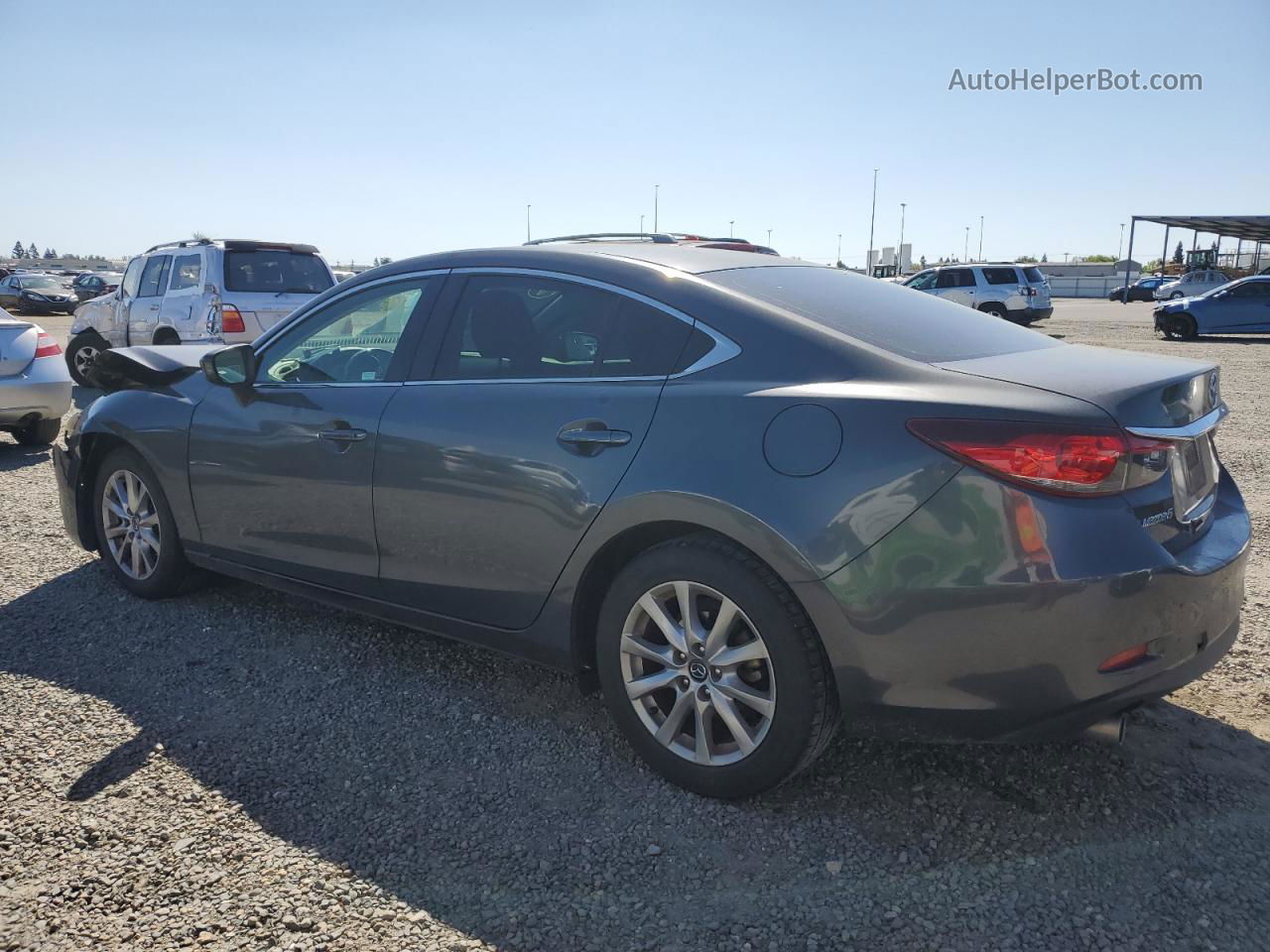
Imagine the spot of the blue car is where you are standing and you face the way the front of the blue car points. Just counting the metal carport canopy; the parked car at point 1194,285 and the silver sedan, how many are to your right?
2

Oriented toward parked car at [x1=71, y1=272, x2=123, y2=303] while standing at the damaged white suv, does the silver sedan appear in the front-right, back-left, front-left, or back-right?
back-left

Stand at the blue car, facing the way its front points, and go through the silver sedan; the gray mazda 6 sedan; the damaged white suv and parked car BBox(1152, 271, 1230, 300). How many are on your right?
1

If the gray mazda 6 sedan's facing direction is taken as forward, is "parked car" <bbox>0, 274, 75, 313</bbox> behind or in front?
in front

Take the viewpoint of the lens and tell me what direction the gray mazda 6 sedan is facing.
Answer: facing away from the viewer and to the left of the viewer

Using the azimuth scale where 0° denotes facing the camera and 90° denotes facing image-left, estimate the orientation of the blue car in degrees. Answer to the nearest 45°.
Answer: approximately 90°

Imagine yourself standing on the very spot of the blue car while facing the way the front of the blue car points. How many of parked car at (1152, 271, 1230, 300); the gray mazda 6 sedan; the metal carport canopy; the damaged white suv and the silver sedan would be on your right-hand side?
2

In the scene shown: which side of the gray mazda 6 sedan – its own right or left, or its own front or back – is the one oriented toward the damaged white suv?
front

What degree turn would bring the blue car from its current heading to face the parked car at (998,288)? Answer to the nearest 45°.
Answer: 0° — it already faces it

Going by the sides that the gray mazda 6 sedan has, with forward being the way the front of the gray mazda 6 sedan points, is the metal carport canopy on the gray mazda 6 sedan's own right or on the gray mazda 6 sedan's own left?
on the gray mazda 6 sedan's own right

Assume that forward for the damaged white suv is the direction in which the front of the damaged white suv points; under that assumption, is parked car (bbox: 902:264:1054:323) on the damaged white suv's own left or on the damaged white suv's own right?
on the damaged white suv's own right

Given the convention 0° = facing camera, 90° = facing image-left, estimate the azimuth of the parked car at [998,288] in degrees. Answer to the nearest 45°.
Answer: approximately 135°
